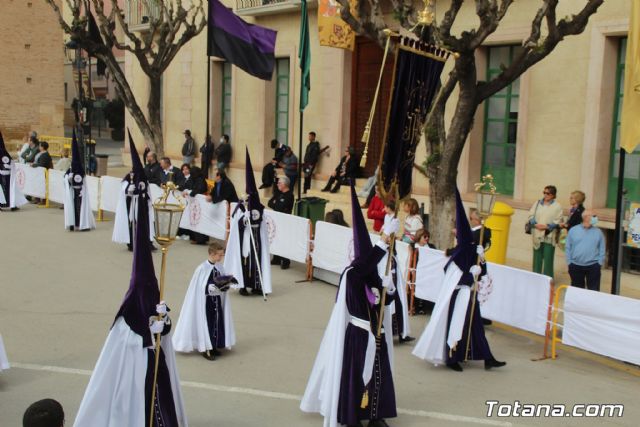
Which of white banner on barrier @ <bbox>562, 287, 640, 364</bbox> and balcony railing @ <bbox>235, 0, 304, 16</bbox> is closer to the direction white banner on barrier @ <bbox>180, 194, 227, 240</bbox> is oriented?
the white banner on barrier

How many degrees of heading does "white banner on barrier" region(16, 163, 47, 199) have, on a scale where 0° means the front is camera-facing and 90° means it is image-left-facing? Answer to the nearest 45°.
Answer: approximately 45°

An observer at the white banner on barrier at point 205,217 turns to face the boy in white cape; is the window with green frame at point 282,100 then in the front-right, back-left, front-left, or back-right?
back-left

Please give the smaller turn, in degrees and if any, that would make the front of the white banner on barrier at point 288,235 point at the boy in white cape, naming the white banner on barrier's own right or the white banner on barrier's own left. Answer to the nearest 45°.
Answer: approximately 45° to the white banner on barrier's own left

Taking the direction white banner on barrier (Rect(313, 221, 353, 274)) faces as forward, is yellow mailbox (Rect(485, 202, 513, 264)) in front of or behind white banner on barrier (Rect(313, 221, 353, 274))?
behind

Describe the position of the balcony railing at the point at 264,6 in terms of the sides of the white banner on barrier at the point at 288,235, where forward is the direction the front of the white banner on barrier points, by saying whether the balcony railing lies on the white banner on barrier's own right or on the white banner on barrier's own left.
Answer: on the white banner on barrier's own right

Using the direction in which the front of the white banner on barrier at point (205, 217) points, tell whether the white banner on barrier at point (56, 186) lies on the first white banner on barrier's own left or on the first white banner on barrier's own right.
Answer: on the first white banner on barrier's own right

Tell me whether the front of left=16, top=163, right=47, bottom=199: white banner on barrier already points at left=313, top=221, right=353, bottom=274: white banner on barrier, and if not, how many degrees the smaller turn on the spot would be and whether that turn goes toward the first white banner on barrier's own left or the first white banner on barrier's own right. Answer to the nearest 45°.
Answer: approximately 90° to the first white banner on barrier's own left

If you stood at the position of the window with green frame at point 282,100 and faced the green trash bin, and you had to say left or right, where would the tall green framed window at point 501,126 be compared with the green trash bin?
left

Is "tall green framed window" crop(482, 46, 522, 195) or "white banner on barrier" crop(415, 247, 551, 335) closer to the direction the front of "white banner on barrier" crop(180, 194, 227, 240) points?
the white banner on barrier
